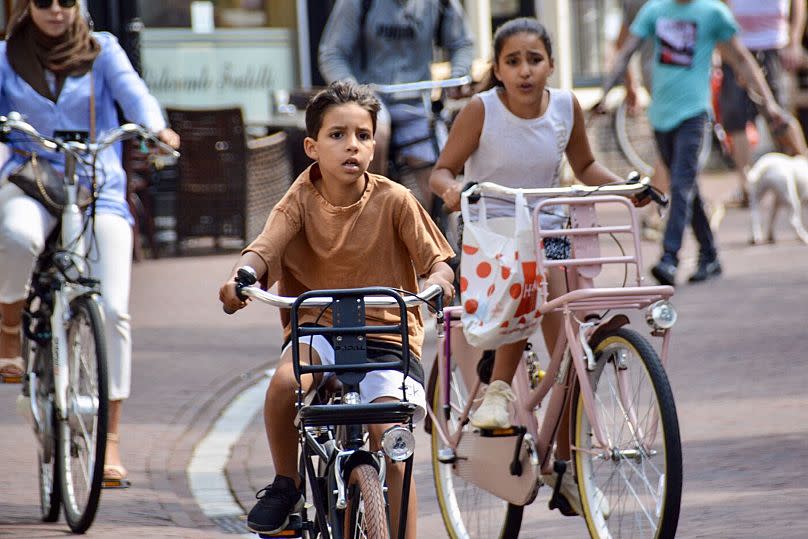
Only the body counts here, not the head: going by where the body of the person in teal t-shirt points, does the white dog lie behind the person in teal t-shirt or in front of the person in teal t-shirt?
behind

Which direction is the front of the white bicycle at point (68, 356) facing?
toward the camera

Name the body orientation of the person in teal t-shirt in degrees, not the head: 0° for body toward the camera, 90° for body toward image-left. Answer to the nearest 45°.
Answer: approximately 45°

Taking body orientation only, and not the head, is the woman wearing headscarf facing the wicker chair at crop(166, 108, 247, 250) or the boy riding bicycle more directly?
the boy riding bicycle

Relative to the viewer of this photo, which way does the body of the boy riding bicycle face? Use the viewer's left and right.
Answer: facing the viewer

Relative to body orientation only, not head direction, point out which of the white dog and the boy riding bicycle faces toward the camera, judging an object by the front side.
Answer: the boy riding bicycle

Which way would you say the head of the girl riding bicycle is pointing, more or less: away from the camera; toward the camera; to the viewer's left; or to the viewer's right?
toward the camera

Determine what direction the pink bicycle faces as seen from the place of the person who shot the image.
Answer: facing the viewer and to the right of the viewer

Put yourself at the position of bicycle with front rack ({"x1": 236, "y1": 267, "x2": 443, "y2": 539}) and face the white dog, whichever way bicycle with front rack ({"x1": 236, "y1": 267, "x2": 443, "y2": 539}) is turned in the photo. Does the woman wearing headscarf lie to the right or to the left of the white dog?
left

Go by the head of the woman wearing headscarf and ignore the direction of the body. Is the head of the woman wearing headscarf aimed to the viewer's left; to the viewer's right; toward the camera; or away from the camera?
toward the camera
